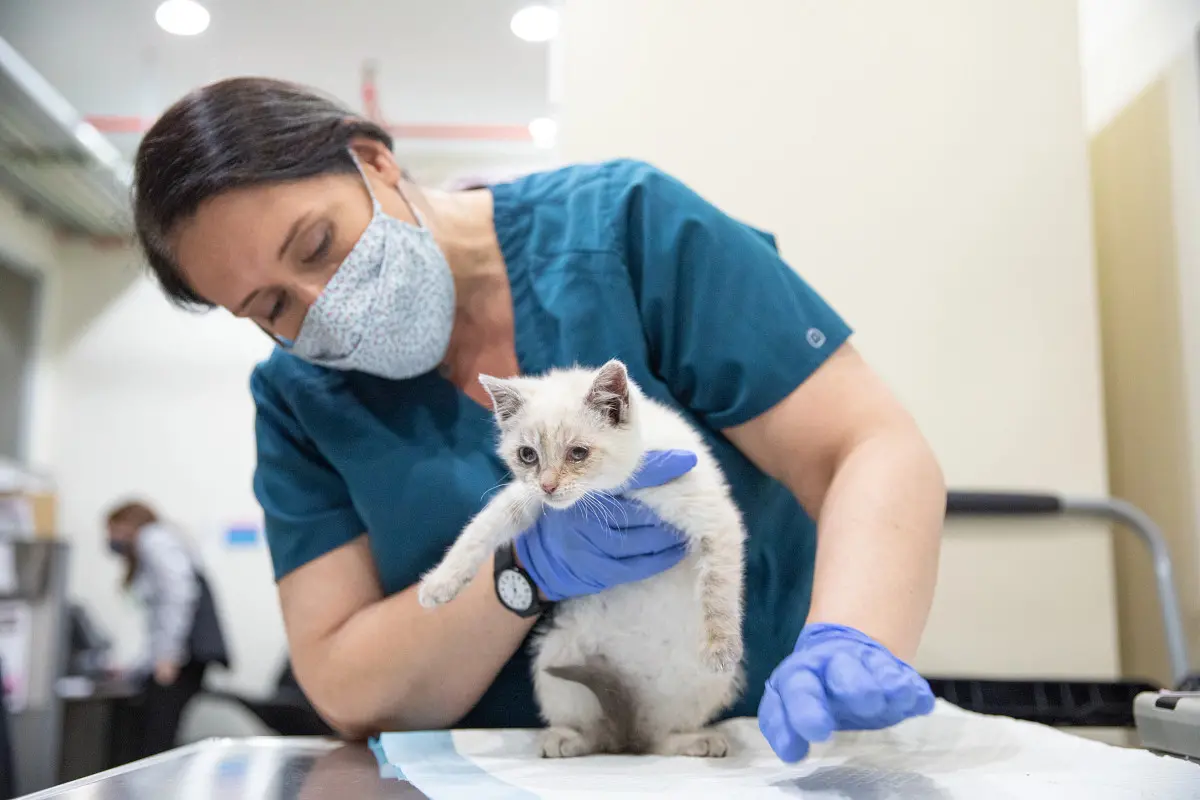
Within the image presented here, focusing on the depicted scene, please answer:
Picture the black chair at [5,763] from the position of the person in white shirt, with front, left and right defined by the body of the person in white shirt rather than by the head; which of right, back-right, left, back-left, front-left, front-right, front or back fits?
left

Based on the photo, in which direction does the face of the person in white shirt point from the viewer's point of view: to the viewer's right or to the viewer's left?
to the viewer's left

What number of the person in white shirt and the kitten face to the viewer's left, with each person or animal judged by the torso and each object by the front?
1

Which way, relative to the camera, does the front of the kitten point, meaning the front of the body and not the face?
toward the camera

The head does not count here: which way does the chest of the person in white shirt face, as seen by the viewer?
to the viewer's left
